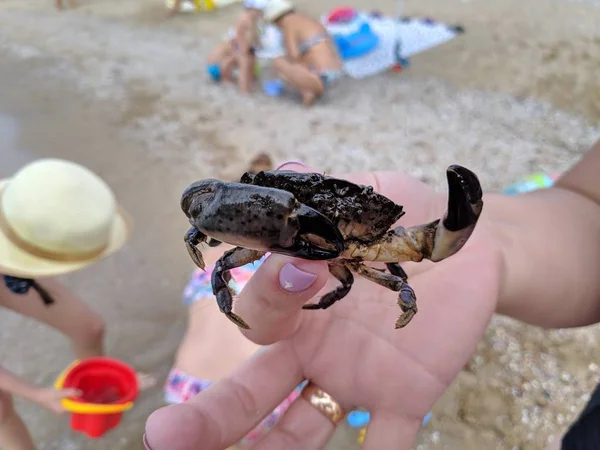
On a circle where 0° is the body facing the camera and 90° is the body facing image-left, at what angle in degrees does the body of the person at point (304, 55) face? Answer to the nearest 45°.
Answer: approximately 90°

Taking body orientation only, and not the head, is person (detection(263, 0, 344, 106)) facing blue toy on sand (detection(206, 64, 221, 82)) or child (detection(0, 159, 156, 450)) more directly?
the blue toy on sand

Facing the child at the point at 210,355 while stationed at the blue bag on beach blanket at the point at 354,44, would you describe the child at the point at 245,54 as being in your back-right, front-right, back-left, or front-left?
front-right

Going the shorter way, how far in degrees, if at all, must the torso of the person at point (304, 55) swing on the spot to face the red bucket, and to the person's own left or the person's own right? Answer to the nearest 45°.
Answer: approximately 90° to the person's own left

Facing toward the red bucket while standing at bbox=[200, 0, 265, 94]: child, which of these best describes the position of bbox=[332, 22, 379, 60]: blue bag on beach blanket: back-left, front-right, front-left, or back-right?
back-left

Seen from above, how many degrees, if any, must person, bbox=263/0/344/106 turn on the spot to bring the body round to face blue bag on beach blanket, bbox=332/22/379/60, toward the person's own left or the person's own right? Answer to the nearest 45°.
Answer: approximately 135° to the person's own right

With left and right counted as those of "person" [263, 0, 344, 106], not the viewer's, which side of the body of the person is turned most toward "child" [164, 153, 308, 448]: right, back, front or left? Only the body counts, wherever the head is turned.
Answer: left

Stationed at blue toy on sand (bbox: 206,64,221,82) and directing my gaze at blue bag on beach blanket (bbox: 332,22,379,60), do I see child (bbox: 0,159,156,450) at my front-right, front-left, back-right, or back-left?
back-right

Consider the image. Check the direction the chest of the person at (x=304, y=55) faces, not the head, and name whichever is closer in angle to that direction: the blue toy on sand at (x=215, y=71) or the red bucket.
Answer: the blue toy on sand

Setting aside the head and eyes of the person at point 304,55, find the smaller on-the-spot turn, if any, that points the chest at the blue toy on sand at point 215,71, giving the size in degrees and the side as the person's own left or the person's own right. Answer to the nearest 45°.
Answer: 0° — they already face it

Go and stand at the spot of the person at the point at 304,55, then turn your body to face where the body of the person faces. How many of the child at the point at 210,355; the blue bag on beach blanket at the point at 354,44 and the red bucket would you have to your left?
2

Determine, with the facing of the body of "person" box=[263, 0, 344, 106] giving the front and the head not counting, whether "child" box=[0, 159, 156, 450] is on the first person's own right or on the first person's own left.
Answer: on the first person's own left
